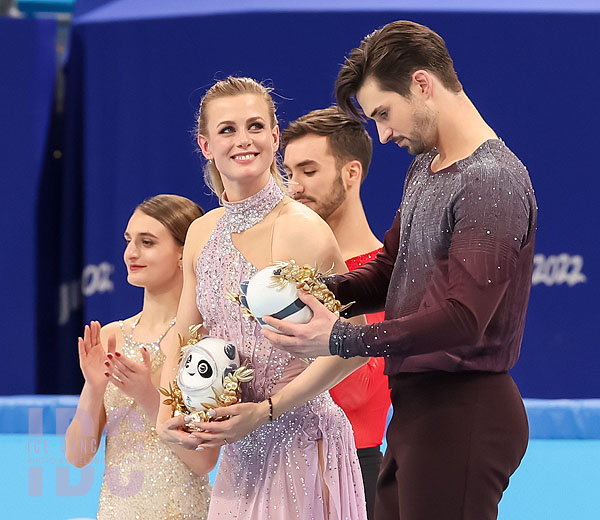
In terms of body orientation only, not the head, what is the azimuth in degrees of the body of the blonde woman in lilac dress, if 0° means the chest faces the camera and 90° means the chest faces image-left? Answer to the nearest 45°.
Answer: approximately 45°

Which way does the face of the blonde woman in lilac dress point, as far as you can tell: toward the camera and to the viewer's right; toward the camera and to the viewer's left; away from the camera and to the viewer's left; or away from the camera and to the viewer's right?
toward the camera and to the viewer's right

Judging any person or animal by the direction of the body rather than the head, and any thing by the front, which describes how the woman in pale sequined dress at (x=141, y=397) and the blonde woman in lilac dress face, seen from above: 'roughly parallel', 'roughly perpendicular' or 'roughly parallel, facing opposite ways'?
roughly parallel

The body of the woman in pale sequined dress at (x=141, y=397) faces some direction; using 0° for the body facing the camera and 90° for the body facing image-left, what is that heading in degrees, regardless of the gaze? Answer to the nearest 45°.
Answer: approximately 45°

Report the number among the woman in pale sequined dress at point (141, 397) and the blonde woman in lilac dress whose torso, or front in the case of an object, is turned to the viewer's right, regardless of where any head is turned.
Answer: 0

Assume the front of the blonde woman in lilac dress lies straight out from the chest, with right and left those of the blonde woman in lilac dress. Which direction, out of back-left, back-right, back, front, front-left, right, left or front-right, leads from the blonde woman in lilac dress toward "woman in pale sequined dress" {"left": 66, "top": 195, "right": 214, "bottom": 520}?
right

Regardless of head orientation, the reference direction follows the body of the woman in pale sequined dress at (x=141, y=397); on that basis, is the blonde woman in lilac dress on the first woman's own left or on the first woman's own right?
on the first woman's own left

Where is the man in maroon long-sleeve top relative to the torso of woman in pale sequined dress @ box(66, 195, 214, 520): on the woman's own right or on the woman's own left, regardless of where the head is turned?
on the woman's own left
